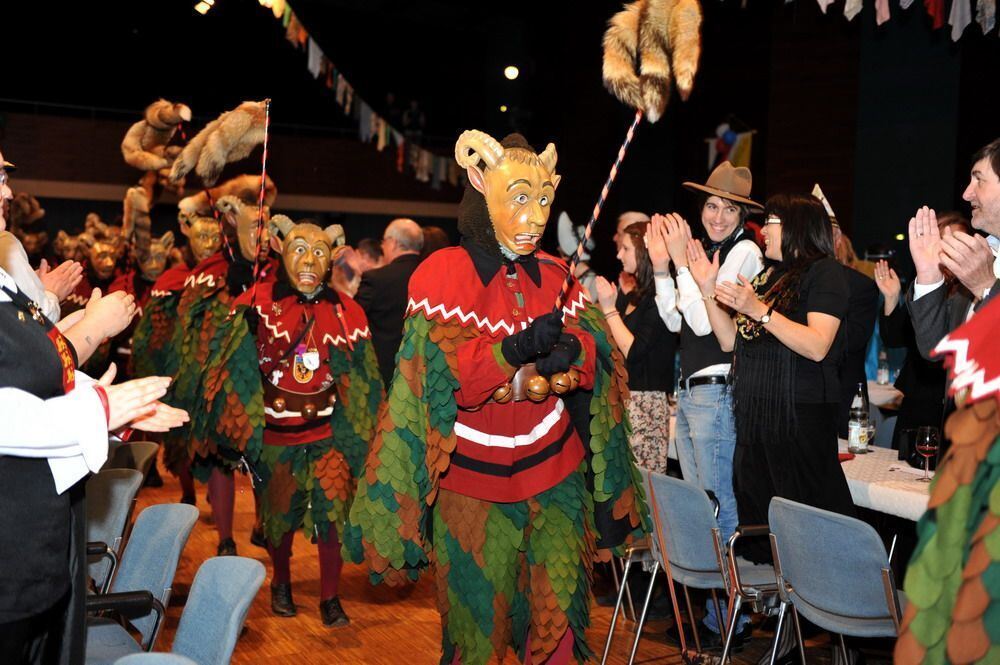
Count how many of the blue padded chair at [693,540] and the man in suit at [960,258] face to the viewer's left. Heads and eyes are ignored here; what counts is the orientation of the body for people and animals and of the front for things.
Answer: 1

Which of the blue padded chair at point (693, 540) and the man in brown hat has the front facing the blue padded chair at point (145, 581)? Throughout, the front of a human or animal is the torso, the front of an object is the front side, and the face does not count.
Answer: the man in brown hat

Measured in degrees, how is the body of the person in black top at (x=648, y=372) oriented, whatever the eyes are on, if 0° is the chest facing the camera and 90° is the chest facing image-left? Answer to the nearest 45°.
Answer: approximately 90°

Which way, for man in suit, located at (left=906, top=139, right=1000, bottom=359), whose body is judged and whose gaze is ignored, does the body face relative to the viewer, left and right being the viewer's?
facing to the left of the viewer

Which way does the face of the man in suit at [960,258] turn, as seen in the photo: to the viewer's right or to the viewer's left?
to the viewer's left

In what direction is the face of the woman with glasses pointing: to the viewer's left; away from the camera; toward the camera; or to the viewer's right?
to the viewer's left

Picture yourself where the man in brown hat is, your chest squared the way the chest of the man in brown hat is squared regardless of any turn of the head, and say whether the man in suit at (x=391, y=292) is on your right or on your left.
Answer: on your right

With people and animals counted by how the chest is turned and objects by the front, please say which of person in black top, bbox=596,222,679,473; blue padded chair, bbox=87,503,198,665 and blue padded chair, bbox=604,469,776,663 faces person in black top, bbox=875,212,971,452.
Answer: blue padded chair, bbox=604,469,776,663

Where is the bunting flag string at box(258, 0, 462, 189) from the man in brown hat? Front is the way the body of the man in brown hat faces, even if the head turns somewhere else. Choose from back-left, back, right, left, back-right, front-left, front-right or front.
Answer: right

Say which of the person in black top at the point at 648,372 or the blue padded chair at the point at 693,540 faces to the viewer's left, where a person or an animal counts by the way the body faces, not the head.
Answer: the person in black top

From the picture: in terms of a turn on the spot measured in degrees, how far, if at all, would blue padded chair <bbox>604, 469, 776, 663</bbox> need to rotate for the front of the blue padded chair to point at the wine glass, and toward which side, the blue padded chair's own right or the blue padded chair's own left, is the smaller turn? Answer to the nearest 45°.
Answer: approximately 45° to the blue padded chair's own right

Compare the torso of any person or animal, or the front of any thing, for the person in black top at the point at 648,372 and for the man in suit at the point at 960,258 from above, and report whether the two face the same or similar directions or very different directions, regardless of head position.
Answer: same or similar directions
